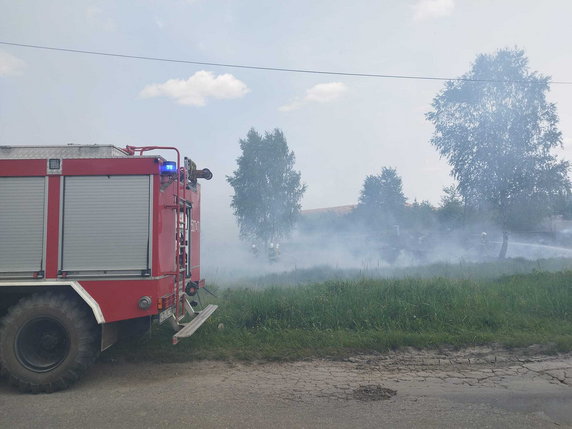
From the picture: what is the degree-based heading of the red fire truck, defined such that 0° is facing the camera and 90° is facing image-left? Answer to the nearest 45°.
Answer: approximately 90°
